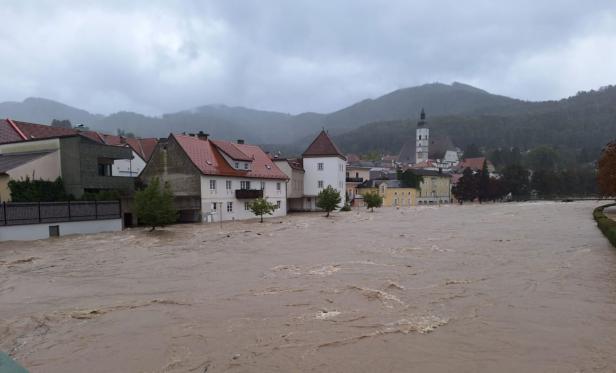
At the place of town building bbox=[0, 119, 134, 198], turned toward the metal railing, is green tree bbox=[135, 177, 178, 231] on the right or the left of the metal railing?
left

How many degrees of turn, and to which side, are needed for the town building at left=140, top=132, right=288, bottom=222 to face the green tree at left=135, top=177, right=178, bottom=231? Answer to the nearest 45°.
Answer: approximately 45° to its right

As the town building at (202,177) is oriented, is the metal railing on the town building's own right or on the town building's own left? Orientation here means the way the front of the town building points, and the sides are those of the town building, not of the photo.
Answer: on the town building's own right

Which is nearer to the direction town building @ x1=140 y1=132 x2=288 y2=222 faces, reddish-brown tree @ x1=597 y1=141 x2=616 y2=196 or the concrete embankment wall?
the reddish-brown tree

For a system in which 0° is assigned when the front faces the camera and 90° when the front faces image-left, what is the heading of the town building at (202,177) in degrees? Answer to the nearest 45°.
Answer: approximately 315°

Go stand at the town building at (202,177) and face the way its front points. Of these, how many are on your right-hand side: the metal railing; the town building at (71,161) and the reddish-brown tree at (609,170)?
2

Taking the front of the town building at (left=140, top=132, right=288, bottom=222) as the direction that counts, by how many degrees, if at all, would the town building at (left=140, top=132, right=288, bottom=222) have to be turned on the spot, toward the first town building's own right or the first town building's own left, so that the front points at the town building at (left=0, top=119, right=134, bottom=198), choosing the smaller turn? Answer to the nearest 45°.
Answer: approximately 90° to the first town building's own right

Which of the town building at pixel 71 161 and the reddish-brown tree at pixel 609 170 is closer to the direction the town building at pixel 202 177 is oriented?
the reddish-brown tree

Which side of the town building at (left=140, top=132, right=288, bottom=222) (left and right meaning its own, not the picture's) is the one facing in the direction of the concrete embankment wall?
right
